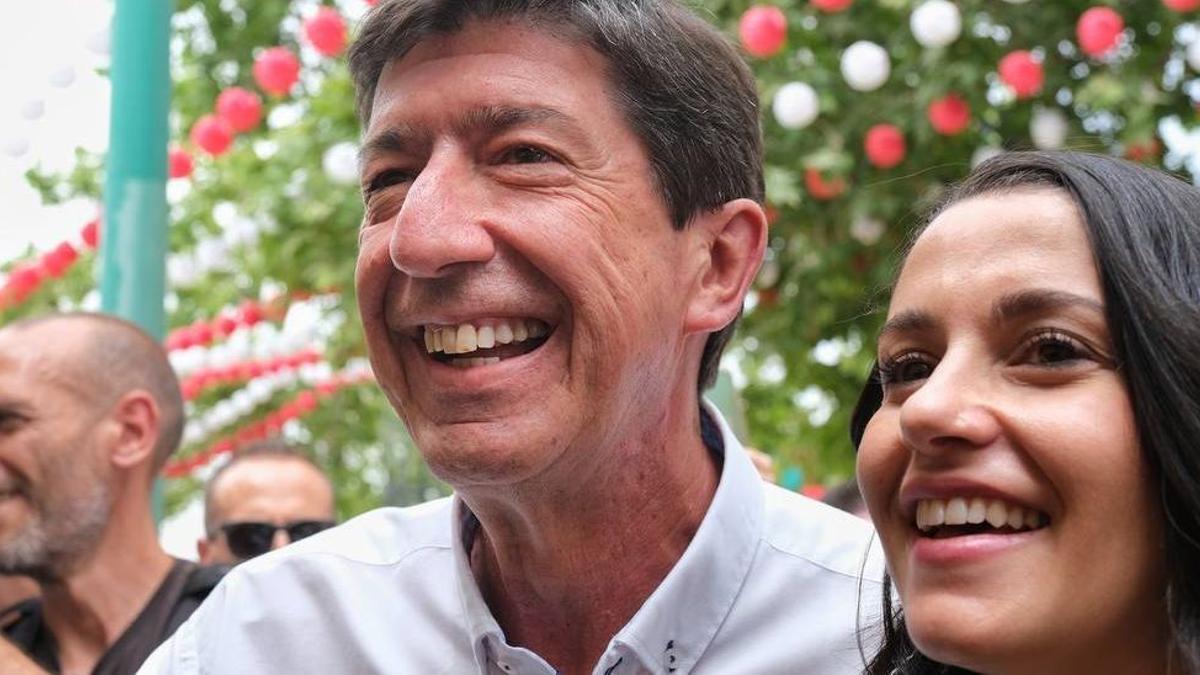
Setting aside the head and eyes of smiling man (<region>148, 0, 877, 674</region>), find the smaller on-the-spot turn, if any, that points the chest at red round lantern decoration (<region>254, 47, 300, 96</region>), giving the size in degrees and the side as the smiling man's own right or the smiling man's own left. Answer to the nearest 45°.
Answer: approximately 135° to the smiling man's own right

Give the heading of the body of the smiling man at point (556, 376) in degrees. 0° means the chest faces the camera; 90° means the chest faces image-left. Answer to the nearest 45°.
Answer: approximately 45°

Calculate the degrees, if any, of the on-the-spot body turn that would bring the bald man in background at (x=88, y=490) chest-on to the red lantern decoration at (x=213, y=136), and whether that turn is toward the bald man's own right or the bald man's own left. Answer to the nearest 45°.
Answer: approximately 135° to the bald man's own right

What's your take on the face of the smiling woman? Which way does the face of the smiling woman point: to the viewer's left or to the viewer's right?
to the viewer's left
